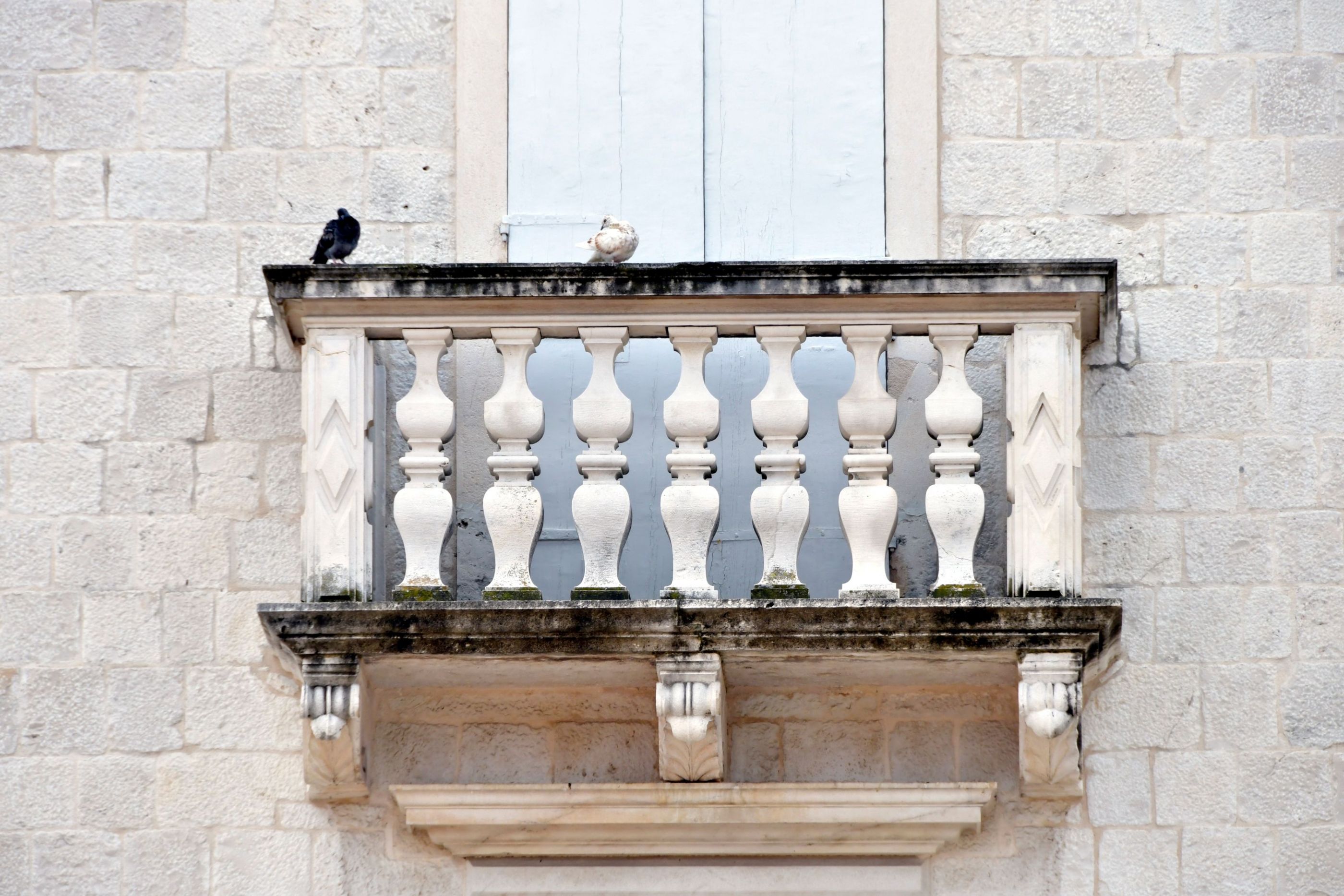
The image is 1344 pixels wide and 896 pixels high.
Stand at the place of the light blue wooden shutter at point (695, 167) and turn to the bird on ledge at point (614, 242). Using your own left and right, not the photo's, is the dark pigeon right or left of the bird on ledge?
right

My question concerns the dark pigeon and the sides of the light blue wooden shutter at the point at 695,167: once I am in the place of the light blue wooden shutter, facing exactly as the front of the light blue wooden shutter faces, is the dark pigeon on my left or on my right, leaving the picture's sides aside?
on my right

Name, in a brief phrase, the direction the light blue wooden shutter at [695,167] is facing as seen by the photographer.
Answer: facing the viewer

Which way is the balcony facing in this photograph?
toward the camera

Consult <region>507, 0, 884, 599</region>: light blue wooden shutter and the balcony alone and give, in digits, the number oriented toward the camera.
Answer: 2

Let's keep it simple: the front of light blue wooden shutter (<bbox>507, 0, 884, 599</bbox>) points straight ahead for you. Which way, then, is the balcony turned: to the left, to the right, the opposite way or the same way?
the same way
